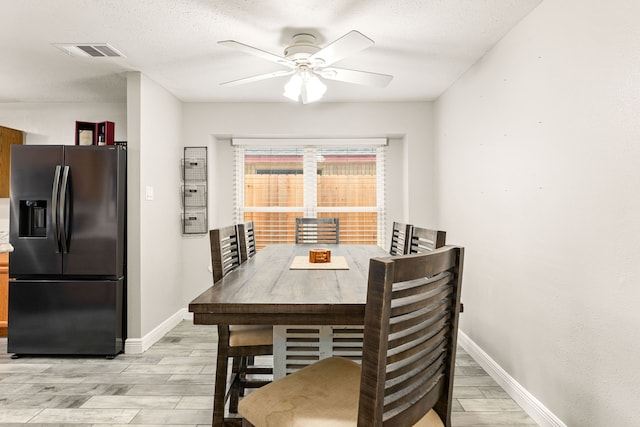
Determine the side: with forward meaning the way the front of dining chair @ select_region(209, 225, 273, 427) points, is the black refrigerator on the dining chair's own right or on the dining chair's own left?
on the dining chair's own left

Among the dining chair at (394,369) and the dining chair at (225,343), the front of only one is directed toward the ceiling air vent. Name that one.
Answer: the dining chair at (394,369)

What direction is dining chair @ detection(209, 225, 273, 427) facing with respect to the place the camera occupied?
facing to the right of the viewer

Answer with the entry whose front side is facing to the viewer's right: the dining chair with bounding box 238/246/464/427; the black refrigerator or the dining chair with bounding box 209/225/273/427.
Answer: the dining chair with bounding box 209/225/273/427

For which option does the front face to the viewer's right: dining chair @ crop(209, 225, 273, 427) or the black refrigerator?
the dining chair

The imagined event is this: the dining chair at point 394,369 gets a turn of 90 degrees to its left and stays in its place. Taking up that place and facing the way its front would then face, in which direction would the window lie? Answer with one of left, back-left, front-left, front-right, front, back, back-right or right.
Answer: back-right

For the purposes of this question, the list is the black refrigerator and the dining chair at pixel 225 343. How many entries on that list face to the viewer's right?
1

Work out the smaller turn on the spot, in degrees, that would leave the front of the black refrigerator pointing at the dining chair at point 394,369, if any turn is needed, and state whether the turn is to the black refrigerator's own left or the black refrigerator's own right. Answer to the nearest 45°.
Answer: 0° — it already faces it

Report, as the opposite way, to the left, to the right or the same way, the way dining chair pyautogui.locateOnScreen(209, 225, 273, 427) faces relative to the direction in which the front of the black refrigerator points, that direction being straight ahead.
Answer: to the left

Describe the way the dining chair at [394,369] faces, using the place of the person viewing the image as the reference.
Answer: facing away from the viewer and to the left of the viewer

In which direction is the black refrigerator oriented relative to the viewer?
toward the camera

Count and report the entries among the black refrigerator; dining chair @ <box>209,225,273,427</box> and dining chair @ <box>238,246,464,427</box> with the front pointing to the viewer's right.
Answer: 1

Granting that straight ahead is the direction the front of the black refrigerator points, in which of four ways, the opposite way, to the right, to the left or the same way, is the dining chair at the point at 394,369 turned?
the opposite way
